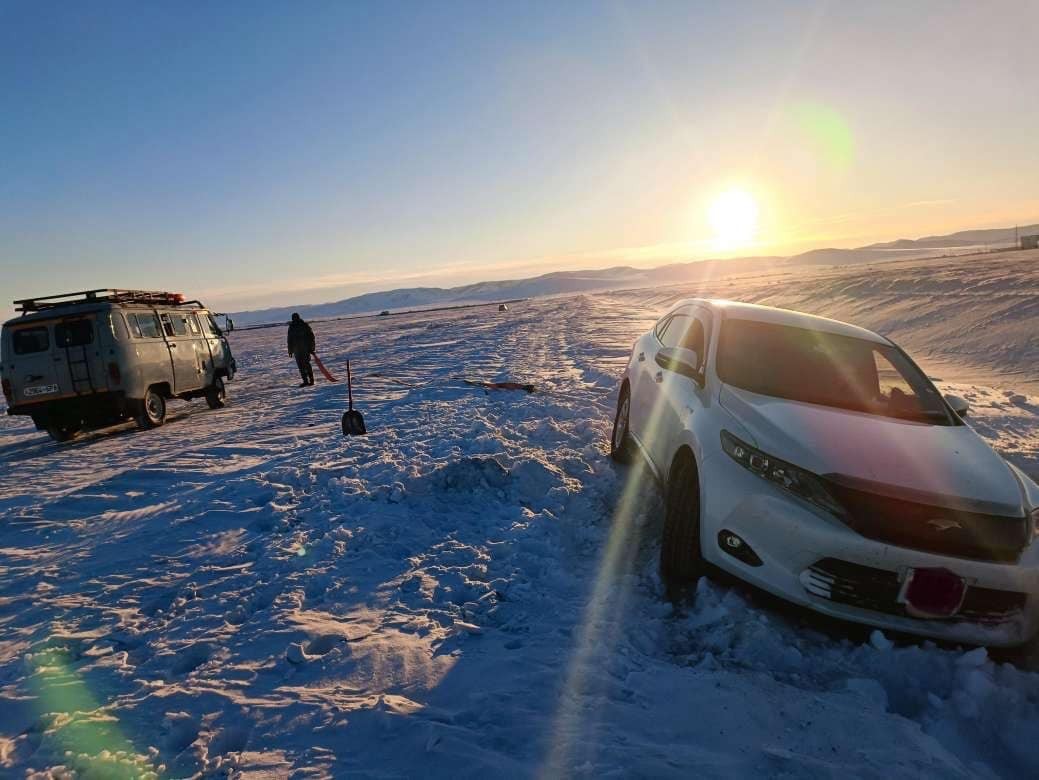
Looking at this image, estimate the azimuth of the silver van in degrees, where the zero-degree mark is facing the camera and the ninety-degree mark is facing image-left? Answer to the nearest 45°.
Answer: approximately 225°

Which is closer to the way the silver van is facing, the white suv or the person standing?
the person standing

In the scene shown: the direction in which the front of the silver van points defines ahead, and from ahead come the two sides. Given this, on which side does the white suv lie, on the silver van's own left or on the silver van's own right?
on the silver van's own right

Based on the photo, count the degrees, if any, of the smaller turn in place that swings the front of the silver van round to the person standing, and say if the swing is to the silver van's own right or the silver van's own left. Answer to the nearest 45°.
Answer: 0° — it already faces them
